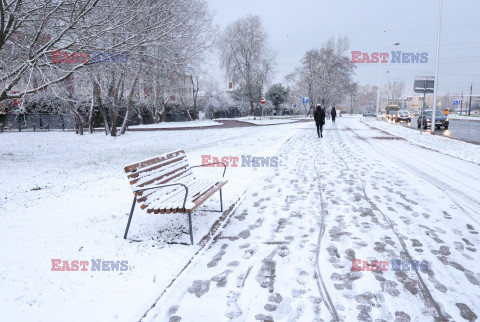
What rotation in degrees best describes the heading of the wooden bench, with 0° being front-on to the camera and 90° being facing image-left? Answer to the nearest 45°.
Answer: approximately 315°

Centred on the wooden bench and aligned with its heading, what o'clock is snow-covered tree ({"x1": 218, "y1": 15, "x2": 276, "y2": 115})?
The snow-covered tree is roughly at 8 o'clock from the wooden bench.

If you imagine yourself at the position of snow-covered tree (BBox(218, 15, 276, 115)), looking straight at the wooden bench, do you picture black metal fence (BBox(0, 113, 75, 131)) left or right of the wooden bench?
right

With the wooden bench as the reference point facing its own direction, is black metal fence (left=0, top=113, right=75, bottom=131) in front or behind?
behind
